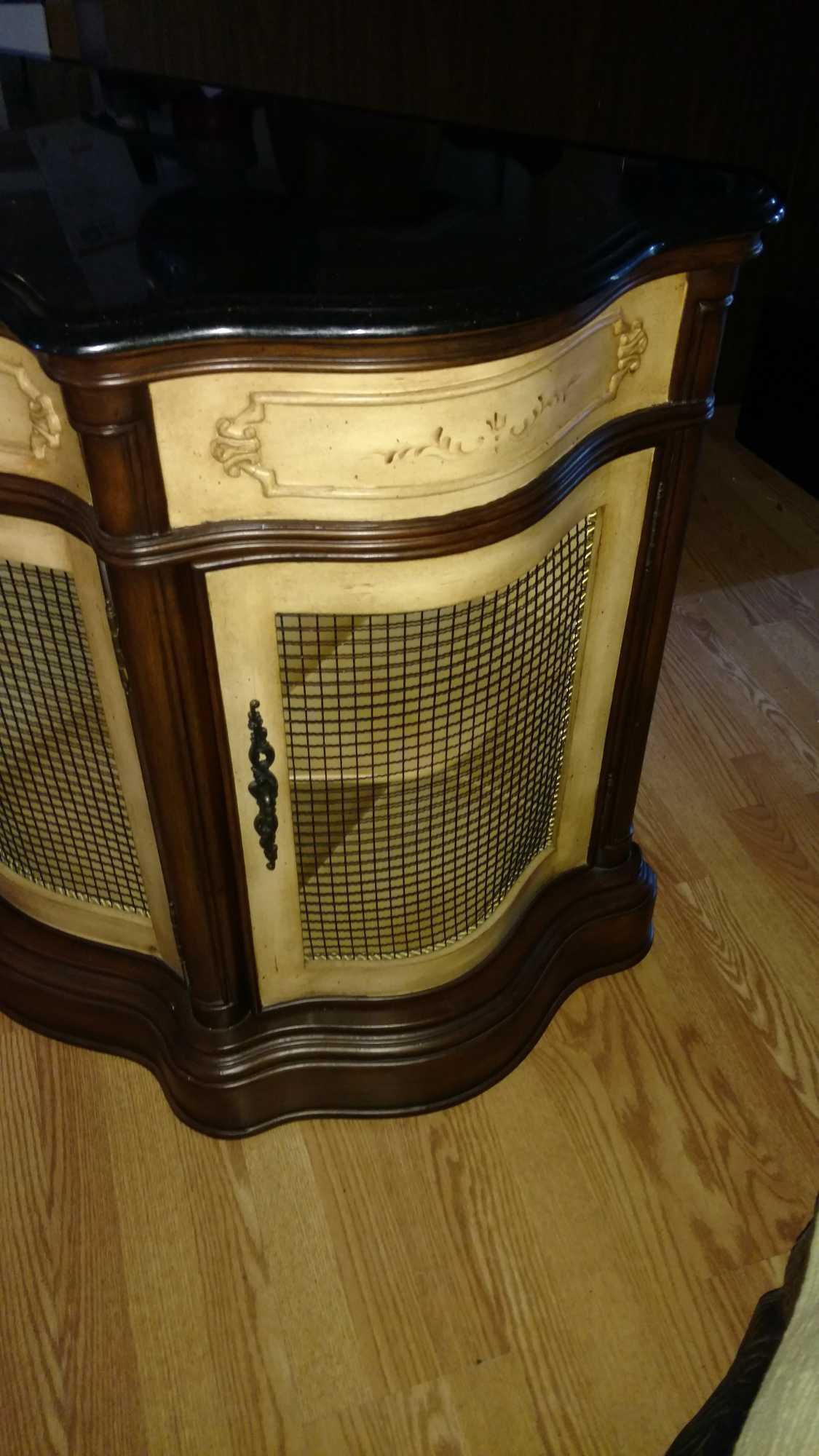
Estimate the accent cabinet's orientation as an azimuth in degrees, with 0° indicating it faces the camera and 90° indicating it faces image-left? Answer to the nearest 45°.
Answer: approximately 45°
